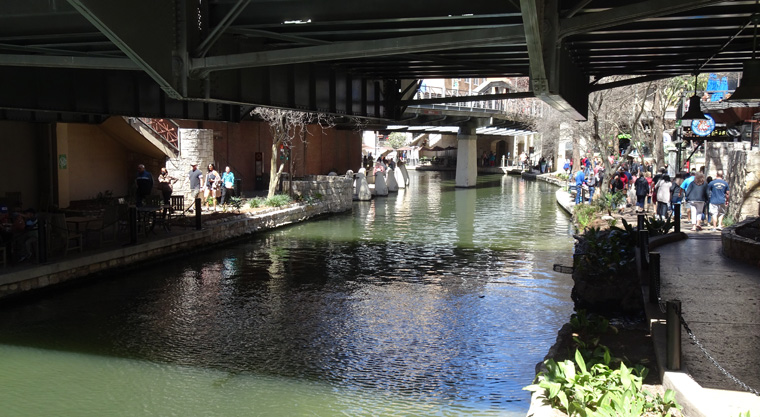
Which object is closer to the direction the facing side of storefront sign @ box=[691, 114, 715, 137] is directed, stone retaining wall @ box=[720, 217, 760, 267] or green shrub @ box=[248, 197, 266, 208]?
the stone retaining wall

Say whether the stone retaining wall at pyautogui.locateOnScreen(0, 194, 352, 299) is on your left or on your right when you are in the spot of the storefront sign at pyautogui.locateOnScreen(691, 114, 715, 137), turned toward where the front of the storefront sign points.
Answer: on your right
